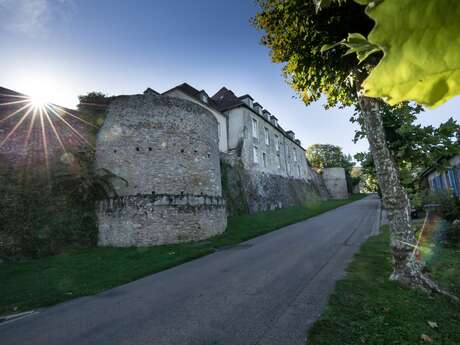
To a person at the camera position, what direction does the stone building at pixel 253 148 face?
facing the viewer and to the right of the viewer

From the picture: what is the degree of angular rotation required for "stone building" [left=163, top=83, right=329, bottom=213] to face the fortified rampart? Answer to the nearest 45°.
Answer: approximately 90° to its right

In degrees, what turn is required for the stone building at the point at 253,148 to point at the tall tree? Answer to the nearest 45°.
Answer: approximately 45° to its right

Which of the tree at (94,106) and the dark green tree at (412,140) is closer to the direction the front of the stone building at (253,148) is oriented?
the dark green tree

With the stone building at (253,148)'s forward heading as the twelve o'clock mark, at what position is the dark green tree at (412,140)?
The dark green tree is roughly at 1 o'clock from the stone building.

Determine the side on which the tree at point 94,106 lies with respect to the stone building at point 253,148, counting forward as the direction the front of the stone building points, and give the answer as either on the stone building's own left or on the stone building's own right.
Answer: on the stone building's own right

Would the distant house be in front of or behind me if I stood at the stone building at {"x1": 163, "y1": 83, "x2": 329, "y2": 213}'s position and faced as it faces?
in front

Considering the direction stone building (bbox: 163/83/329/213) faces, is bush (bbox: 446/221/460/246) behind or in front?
in front
